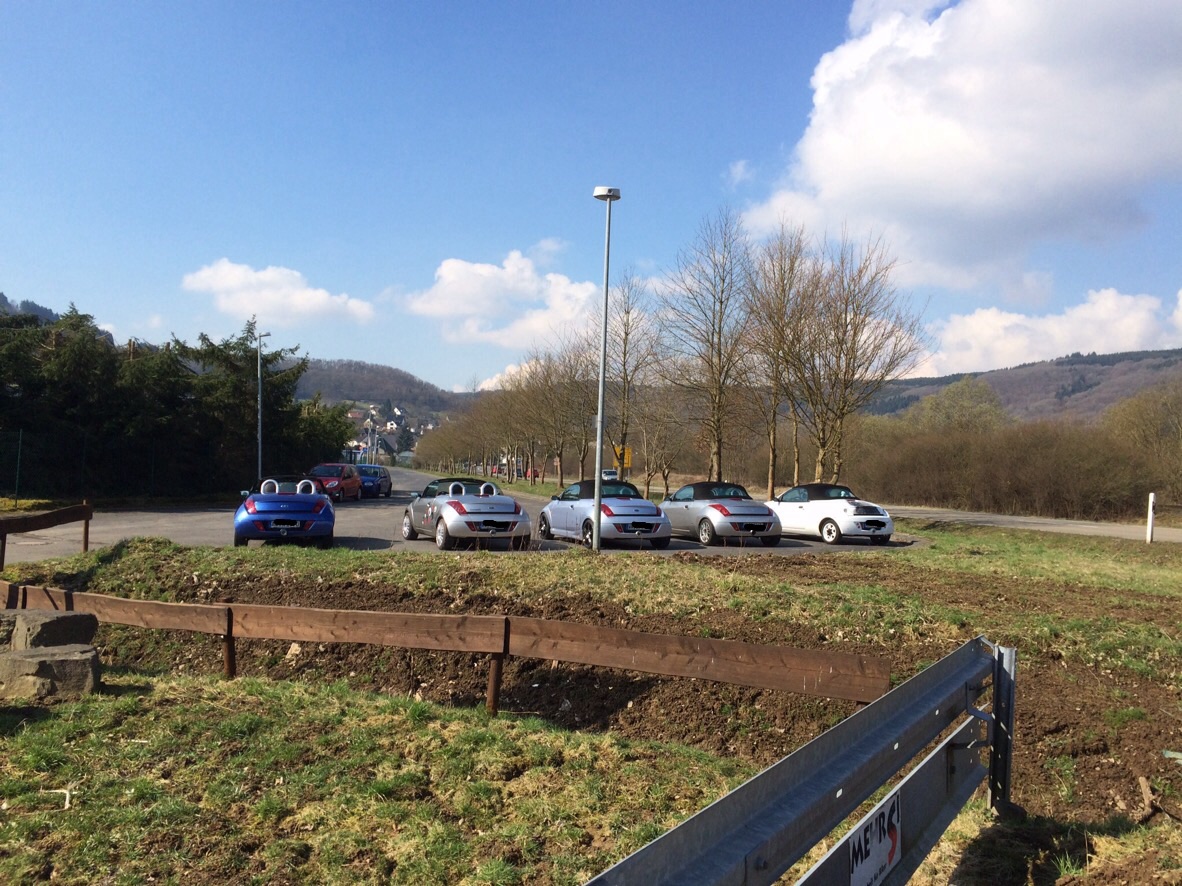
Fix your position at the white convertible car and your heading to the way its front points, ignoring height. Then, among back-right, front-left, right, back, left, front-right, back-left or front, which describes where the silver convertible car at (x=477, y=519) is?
left

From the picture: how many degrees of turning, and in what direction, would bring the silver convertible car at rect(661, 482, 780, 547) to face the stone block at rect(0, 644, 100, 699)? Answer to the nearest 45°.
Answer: approximately 135° to its left

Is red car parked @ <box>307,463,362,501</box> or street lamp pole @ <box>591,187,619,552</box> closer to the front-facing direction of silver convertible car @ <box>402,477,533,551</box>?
the red car parked

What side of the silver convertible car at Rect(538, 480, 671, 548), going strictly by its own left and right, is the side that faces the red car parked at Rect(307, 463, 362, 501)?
front

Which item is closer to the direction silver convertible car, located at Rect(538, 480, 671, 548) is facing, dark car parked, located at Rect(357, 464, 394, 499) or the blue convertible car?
the dark car parked

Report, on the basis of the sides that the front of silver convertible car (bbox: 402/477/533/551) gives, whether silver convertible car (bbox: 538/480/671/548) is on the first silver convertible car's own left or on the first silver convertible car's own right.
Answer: on the first silver convertible car's own right

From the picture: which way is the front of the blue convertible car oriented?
away from the camera

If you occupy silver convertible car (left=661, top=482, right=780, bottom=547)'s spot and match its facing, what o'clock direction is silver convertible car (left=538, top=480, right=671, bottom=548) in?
silver convertible car (left=538, top=480, right=671, bottom=548) is roughly at 9 o'clock from silver convertible car (left=661, top=482, right=780, bottom=547).

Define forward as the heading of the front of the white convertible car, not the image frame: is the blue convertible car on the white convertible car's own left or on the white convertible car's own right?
on the white convertible car's own left

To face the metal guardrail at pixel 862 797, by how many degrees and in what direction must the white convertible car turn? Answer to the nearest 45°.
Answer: approximately 135° to its left

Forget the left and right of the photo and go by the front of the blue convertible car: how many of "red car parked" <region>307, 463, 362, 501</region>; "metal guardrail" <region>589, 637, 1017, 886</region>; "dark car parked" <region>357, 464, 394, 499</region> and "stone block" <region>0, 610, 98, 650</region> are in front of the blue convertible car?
2

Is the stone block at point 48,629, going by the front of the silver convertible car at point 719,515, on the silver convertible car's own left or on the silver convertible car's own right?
on the silver convertible car's own left

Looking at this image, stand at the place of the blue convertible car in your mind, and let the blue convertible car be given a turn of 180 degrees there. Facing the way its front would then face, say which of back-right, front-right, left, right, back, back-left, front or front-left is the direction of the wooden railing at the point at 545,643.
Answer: front

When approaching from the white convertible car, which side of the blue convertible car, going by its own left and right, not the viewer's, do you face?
right

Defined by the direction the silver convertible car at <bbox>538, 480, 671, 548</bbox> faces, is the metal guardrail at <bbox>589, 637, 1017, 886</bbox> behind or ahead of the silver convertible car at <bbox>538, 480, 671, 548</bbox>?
behind

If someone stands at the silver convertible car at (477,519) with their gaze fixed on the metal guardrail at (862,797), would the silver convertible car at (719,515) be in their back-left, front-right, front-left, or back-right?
back-left
